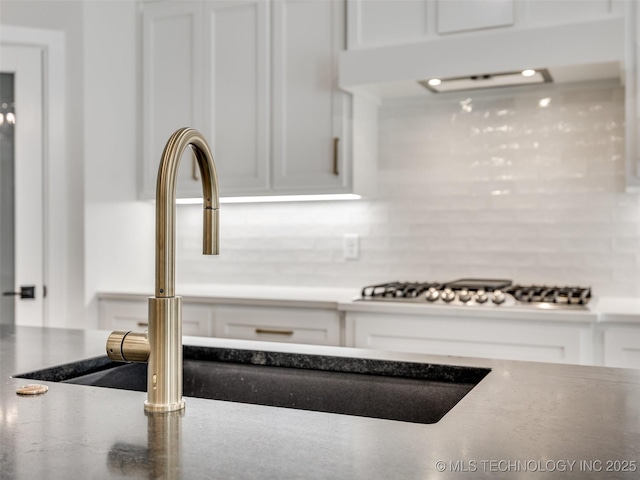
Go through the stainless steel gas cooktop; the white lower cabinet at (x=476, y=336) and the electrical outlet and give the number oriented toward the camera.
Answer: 3

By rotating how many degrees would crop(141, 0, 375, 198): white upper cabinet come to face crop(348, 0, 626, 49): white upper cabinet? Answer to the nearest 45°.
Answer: approximately 90° to its left

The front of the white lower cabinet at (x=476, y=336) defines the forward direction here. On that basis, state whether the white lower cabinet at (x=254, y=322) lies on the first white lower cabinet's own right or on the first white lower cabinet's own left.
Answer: on the first white lower cabinet's own right

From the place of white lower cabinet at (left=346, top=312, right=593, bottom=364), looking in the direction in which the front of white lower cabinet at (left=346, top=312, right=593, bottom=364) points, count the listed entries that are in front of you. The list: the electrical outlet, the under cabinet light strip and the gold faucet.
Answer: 1

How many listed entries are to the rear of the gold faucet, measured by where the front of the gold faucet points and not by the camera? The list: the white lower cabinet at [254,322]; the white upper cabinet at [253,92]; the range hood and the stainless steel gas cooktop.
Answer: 0

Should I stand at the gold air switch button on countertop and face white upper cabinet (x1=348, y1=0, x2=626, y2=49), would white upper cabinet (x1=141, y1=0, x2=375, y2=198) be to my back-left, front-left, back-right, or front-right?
front-left

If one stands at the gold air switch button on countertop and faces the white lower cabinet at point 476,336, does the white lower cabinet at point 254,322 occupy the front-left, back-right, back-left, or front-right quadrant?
front-left

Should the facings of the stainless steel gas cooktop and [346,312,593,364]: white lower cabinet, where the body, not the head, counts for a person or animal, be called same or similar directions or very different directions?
same or similar directions

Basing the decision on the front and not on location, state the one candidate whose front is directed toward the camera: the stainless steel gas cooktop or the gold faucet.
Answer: the stainless steel gas cooktop

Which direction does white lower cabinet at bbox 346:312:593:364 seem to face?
toward the camera

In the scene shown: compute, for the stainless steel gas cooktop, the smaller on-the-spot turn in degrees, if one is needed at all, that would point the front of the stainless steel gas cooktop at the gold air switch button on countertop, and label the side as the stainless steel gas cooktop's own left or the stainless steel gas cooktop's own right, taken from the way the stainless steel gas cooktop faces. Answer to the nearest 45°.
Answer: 0° — it already faces it

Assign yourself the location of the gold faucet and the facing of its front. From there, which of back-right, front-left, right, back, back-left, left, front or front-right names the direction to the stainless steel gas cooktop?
front

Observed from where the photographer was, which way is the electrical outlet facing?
facing the viewer

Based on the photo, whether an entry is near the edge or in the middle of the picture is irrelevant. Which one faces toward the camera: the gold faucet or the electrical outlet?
the electrical outlet

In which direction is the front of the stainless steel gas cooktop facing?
toward the camera

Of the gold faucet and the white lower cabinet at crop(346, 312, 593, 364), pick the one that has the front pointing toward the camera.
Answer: the white lower cabinet
